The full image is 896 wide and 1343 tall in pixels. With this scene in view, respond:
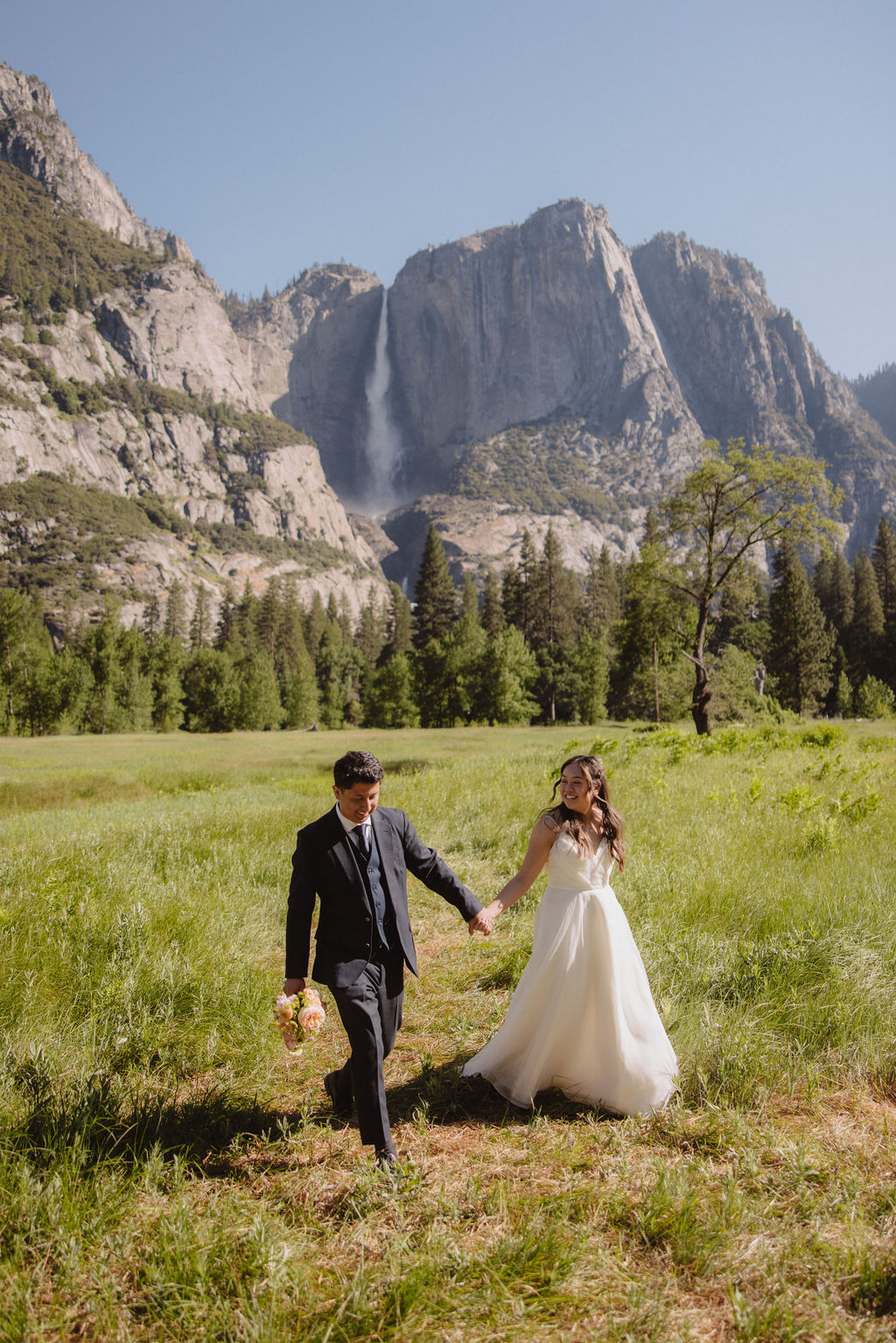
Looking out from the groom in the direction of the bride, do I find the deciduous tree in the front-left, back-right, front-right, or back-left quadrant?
front-left

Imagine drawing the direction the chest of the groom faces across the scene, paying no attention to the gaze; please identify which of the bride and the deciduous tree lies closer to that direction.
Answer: the bride

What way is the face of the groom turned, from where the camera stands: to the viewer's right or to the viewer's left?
to the viewer's right

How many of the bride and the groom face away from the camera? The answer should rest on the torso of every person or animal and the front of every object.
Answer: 0

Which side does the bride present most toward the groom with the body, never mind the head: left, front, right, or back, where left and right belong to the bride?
right

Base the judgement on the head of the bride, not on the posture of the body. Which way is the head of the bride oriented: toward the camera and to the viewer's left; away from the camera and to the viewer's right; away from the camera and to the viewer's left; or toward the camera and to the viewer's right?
toward the camera and to the viewer's left

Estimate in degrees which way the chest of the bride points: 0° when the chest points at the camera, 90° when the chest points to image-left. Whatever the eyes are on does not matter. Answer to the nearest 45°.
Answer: approximately 315°

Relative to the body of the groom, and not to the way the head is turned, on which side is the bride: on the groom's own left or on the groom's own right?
on the groom's own left

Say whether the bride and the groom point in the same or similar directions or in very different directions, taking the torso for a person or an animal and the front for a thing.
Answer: same or similar directions

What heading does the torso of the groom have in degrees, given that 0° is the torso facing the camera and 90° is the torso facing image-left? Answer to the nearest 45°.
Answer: approximately 315°
